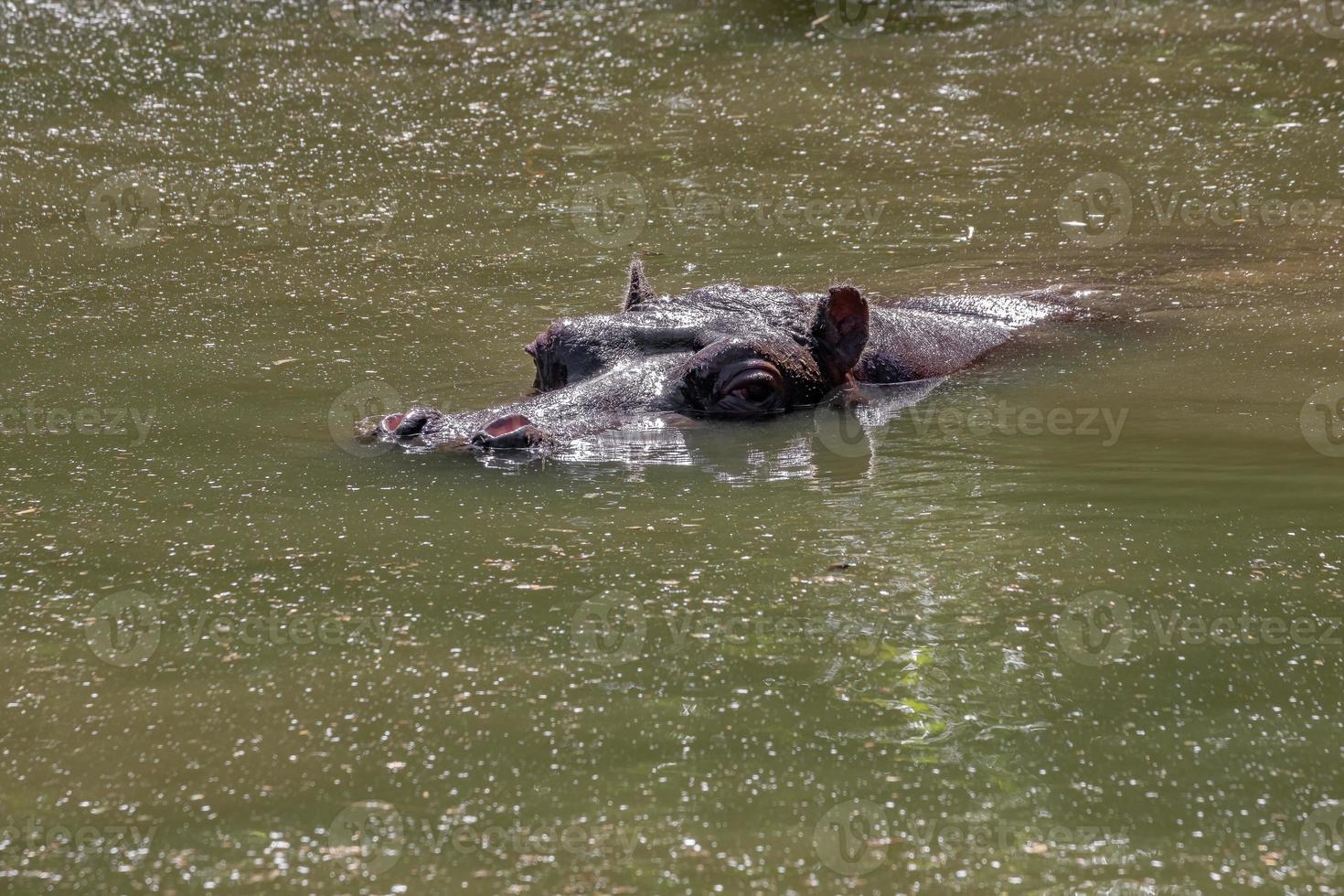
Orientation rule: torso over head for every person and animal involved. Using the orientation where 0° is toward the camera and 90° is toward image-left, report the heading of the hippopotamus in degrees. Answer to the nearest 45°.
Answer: approximately 45°
